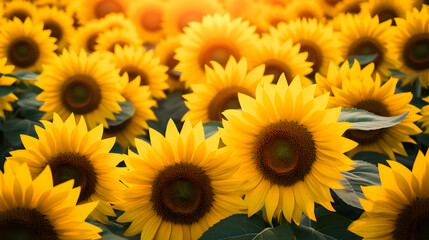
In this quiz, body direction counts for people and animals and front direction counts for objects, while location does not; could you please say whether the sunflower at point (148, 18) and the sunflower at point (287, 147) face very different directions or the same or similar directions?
same or similar directions

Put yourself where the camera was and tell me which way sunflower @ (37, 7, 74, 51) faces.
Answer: facing the viewer

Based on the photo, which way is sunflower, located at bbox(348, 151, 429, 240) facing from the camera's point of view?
toward the camera

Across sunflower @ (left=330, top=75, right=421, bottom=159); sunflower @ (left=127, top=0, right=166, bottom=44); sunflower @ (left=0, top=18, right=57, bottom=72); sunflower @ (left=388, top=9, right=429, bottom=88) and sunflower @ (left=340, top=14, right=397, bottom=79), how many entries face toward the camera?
5

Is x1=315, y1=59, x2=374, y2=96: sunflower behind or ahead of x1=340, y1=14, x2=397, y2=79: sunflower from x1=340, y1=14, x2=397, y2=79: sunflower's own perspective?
ahead

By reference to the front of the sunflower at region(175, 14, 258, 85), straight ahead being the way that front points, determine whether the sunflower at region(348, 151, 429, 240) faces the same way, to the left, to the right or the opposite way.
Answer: the same way

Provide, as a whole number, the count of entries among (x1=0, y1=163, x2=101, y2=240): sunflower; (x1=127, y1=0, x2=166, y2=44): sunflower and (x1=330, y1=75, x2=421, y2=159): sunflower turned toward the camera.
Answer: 3

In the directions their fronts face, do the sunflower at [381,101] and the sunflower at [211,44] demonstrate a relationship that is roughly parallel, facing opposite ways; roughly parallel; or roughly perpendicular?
roughly parallel

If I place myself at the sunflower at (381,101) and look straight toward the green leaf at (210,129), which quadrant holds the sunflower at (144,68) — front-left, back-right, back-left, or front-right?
front-right

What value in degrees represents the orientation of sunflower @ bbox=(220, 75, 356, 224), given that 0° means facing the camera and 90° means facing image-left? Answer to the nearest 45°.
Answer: approximately 0°

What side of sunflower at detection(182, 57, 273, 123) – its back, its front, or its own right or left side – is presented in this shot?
front

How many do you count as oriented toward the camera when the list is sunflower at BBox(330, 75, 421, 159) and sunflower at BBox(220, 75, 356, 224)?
2

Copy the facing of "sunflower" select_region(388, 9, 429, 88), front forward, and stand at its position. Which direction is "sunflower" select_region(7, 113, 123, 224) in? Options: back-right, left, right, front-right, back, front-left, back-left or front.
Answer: front-right

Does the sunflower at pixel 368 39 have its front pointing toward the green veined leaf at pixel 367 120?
yes

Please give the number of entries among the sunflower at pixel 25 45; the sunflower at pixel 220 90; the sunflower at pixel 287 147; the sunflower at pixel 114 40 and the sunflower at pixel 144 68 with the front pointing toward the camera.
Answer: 5

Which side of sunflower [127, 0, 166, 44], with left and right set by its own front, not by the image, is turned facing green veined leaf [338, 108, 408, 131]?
front

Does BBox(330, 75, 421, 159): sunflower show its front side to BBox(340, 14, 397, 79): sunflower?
no

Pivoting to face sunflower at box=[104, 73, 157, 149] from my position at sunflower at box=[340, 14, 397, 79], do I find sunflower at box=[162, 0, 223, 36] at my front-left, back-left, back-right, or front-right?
front-right

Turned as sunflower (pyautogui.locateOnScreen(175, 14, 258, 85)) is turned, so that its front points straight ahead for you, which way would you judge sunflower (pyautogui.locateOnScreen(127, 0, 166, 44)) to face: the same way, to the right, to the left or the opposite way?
the same way
